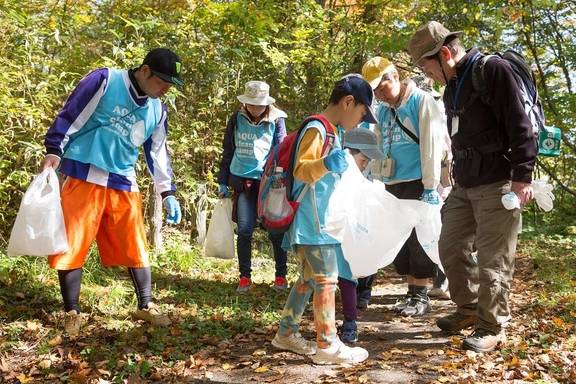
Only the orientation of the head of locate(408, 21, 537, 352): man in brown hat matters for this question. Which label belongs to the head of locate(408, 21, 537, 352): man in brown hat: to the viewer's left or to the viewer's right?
to the viewer's left

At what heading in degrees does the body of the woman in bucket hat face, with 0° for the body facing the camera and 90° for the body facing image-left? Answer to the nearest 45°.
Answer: approximately 0°

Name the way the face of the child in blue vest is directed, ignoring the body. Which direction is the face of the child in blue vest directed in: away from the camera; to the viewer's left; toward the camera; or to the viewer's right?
to the viewer's right

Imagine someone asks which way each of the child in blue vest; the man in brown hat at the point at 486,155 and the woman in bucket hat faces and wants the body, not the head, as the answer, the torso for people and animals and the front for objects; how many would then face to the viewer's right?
1

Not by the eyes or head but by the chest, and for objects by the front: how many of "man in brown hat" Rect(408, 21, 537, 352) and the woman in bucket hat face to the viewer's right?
0

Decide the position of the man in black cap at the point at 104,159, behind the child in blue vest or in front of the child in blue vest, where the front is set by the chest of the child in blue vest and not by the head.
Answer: behind

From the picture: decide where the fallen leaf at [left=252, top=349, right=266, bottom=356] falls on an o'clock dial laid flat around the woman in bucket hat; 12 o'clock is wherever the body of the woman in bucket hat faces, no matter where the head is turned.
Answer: The fallen leaf is roughly at 12 o'clock from the woman in bucket hat.

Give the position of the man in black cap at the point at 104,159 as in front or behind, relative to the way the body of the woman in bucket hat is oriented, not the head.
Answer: in front

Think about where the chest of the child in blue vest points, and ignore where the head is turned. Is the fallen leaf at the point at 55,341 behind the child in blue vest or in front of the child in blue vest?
behind

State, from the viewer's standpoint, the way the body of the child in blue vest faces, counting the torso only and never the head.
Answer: to the viewer's right

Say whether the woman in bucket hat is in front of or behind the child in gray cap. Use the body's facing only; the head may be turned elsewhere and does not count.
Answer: behind

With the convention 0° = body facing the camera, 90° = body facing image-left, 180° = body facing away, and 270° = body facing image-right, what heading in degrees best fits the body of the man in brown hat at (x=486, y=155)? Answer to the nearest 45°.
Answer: approximately 45°

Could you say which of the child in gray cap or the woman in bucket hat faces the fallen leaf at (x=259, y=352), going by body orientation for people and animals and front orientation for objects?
the woman in bucket hat

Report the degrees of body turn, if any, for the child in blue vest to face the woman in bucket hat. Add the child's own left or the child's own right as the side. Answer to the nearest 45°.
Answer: approximately 90° to the child's own left

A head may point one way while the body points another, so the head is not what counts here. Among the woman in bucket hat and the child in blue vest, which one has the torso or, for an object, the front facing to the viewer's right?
the child in blue vest
